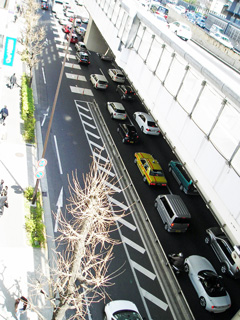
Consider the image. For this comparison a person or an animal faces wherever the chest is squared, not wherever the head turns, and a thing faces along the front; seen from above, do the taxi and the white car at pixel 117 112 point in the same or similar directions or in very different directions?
same or similar directions

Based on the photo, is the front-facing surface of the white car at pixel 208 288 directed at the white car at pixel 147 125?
yes

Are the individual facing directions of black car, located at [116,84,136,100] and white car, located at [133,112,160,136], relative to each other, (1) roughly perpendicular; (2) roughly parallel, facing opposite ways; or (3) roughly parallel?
roughly parallel

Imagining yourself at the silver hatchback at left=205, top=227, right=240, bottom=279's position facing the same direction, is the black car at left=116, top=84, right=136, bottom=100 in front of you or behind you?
in front

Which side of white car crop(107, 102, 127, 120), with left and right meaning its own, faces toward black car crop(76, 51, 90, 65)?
front

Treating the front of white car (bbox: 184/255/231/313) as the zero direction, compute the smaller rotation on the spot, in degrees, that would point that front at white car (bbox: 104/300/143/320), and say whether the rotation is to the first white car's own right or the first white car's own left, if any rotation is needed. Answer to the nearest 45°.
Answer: approximately 90° to the first white car's own left
